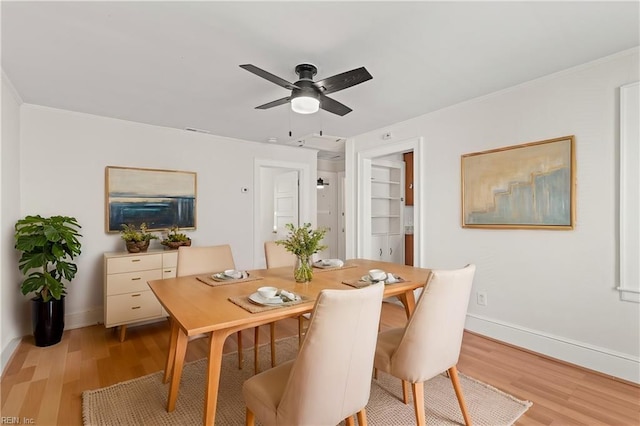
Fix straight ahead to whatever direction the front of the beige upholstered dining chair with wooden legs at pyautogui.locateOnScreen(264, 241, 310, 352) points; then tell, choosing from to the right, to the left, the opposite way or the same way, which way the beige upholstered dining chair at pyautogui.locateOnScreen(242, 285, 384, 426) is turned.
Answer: the opposite way

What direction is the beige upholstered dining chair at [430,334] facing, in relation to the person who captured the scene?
facing away from the viewer and to the left of the viewer

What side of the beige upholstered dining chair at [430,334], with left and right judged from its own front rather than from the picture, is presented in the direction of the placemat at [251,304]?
left

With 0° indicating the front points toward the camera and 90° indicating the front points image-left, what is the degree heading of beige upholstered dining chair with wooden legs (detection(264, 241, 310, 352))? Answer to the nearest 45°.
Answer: approximately 315°

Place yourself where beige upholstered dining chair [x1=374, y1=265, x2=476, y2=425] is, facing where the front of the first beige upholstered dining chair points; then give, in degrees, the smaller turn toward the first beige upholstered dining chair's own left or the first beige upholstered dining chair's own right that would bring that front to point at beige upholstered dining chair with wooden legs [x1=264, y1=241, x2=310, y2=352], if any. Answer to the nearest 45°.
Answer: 0° — it already faces it

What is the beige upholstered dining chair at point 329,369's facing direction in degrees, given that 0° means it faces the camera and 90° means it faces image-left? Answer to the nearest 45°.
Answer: approximately 135°

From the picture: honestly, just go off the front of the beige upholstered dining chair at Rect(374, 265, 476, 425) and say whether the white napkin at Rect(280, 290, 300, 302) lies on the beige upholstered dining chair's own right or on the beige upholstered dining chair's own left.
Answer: on the beige upholstered dining chair's own left
